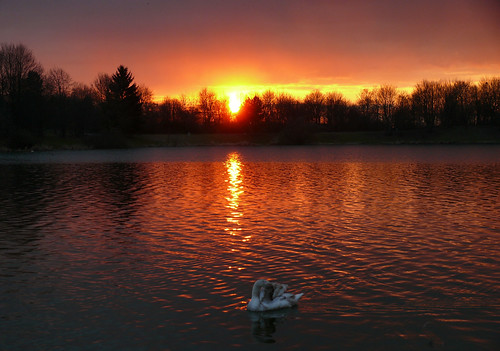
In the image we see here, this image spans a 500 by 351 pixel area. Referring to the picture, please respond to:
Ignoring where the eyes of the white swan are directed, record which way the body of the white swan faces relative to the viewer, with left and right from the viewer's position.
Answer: facing to the left of the viewer
